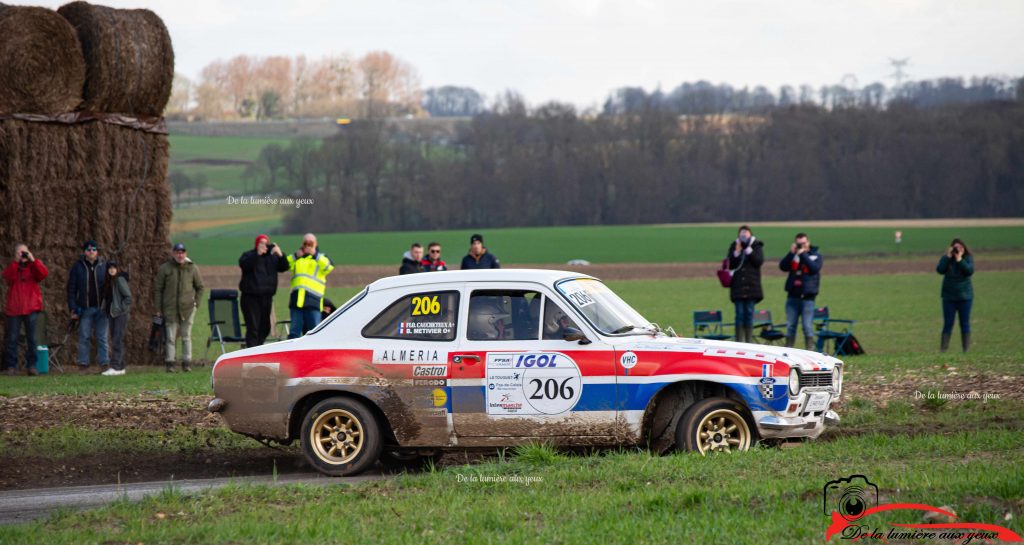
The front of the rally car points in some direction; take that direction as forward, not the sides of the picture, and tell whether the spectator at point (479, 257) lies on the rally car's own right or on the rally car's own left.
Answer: on the rally car's own left

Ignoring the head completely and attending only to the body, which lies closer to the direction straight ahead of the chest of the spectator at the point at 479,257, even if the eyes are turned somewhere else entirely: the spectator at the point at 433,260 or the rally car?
the rally car

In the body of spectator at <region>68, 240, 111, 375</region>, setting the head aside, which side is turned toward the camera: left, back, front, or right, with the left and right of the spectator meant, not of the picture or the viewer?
front

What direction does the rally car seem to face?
to the viewer's right

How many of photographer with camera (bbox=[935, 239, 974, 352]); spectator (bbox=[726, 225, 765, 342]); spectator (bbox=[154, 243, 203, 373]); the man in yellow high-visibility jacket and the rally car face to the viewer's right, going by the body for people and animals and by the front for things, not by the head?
1

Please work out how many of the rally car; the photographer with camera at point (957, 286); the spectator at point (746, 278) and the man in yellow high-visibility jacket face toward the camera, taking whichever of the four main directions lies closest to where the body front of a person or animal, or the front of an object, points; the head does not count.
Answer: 3

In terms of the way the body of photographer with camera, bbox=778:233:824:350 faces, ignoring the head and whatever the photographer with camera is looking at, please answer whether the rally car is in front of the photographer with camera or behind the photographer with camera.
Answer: in front

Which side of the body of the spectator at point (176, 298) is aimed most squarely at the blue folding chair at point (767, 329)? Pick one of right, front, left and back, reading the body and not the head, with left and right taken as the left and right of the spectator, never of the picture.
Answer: left

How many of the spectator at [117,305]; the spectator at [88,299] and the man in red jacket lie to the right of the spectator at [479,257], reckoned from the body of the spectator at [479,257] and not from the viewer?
3

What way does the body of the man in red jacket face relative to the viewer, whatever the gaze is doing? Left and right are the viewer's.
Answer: facing the viewer

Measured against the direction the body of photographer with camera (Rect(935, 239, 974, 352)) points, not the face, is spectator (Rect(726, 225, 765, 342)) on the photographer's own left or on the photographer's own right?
on the photographer's own right

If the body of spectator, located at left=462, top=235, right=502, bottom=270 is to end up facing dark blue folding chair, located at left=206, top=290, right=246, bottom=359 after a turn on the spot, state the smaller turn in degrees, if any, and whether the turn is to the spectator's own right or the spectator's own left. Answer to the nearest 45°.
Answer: approximately 135° to the spectator's own right

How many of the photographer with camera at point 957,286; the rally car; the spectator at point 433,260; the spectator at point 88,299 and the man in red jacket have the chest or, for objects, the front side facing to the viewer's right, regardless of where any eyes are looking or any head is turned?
1

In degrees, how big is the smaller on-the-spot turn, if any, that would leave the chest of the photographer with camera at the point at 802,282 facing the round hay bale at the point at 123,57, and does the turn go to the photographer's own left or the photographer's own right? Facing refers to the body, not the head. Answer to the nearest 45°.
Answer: approximately 90° to the photographer's own right
